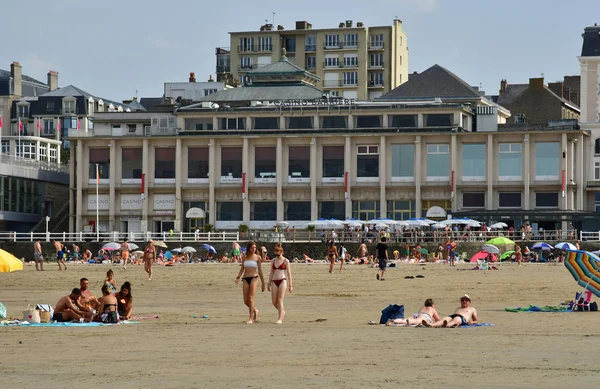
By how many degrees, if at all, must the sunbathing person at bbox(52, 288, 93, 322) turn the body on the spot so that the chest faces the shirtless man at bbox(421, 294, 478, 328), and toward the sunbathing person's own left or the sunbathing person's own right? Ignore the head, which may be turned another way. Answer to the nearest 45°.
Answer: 0° — they already face them

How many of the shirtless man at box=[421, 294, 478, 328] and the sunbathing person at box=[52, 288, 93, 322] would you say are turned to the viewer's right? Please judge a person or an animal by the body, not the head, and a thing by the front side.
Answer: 1

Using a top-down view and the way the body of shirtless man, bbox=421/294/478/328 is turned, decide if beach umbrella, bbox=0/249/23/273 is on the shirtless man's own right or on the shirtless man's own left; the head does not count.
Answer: on the shirtless man's own right

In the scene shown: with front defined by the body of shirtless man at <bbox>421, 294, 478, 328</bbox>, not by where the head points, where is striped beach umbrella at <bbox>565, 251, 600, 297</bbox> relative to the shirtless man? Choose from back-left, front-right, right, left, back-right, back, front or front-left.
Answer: back

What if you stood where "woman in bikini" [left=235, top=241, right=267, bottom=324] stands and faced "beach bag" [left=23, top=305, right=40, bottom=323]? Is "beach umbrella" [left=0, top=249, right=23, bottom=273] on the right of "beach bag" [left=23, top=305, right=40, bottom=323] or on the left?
right

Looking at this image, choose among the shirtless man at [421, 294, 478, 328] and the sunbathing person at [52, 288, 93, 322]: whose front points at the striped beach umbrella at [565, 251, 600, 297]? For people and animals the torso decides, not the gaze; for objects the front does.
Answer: the sunbathing person

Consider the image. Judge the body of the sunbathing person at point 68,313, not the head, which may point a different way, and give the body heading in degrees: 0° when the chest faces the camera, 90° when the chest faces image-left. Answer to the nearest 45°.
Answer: approximately 270°

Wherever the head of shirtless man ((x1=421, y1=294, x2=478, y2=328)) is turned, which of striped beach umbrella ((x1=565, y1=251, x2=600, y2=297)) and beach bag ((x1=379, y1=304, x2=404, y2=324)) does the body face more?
the beach bag

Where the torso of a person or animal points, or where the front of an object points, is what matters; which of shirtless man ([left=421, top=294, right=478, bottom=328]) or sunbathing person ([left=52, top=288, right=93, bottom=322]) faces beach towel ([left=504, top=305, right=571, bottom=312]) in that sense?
the sunbathing person

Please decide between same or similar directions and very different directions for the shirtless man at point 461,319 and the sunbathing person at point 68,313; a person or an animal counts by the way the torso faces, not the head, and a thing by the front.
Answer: very different directions

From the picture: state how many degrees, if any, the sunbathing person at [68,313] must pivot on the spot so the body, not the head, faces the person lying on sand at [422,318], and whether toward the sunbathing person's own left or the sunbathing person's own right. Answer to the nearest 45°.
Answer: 0° — they already face them

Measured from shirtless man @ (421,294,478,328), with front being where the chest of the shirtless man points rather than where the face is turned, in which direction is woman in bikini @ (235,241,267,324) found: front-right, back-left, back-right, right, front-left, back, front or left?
front-right

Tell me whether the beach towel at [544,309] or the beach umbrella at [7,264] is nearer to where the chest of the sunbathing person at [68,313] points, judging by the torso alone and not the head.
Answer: the beach towel

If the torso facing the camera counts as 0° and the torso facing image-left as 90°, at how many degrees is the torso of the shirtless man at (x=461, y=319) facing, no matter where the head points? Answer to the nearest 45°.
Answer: approximately 45°
